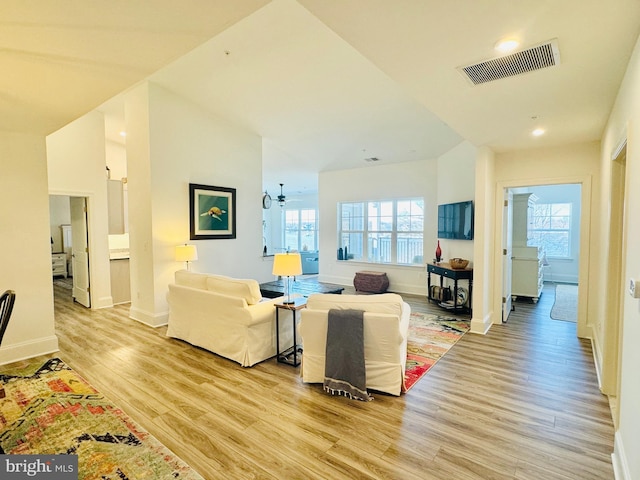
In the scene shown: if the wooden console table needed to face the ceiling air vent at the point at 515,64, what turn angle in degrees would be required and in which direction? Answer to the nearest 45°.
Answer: approximately 45° to its left

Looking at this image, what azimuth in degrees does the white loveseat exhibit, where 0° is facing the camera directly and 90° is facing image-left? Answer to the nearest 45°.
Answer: approximately 225°

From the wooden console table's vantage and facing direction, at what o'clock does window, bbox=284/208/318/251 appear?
The window is roughly at 3 o'clock from the wooden console table.

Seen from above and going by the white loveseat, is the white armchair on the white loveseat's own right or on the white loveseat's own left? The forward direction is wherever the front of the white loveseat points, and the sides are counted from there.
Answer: on the white loveseat's own right

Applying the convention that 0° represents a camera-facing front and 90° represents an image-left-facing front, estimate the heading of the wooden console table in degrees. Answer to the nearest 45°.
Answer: approximately 45°
